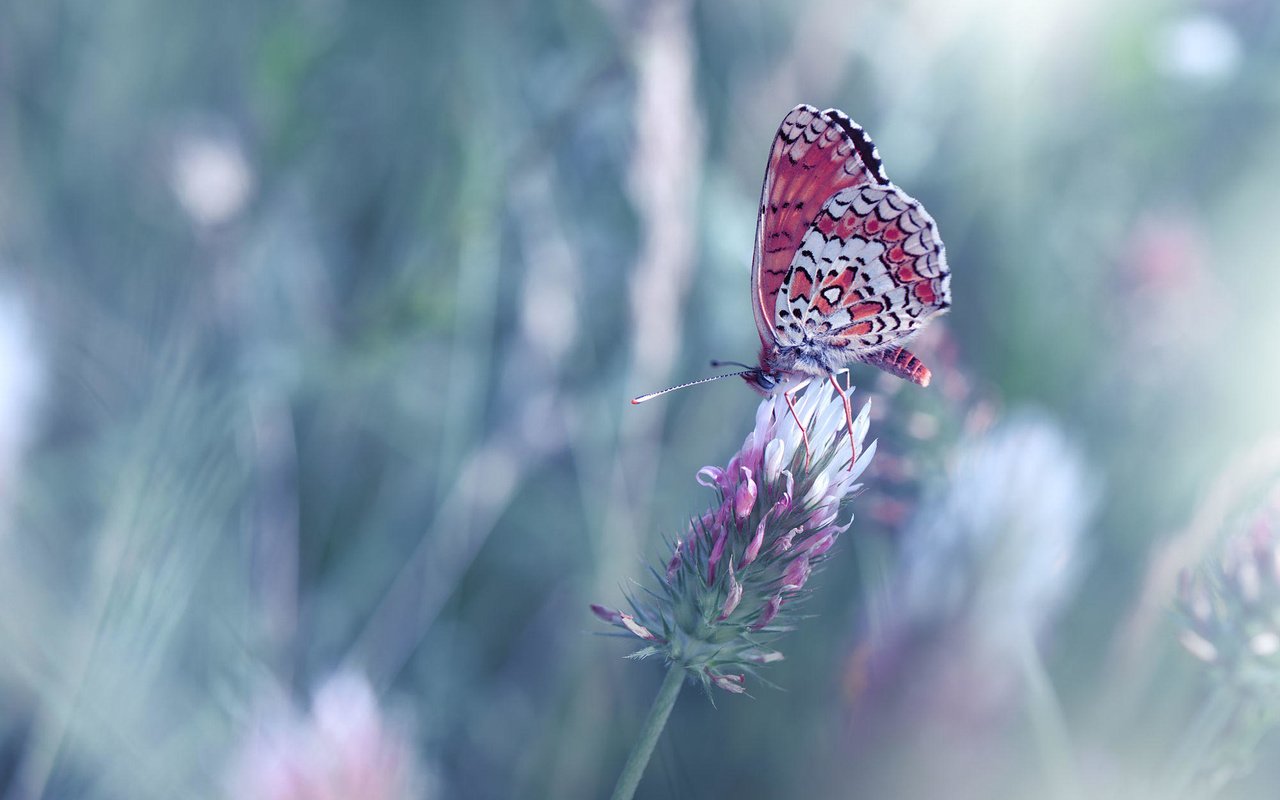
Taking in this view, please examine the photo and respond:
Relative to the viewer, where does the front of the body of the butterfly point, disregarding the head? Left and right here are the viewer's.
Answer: facing to the left of the viewer
